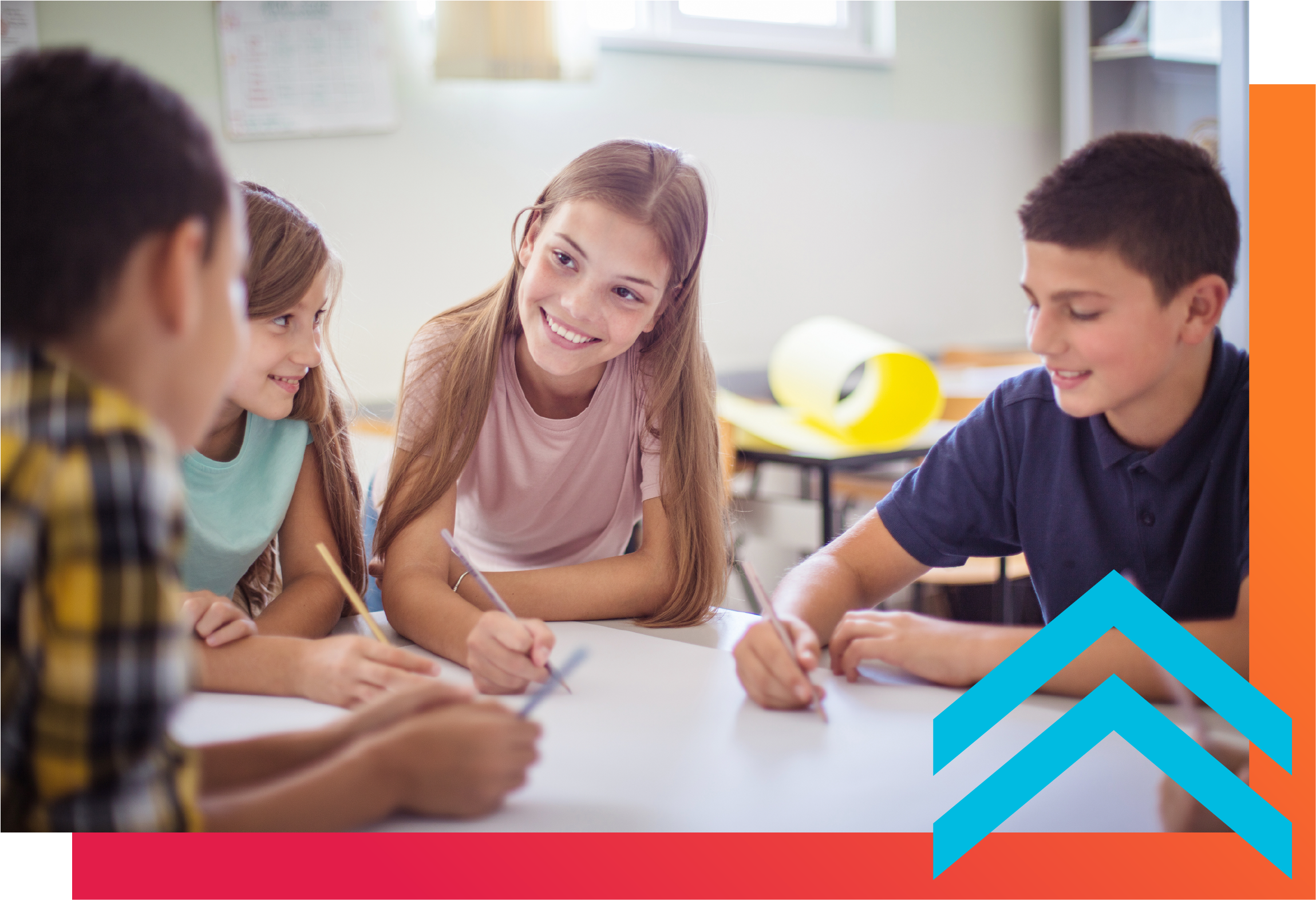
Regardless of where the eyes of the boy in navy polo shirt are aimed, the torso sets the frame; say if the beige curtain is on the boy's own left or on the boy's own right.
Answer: on the boy's own right

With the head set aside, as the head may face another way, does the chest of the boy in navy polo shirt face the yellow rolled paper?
no

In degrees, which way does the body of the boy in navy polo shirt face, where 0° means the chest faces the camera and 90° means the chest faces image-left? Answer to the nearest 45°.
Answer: approximately 45°

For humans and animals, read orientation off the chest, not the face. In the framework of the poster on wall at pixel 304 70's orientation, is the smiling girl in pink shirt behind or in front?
in front

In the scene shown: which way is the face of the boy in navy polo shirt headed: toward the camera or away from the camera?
toward the camera

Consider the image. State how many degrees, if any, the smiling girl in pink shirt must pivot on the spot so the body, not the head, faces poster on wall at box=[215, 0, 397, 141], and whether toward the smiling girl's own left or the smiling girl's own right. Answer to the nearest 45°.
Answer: approximately 180°

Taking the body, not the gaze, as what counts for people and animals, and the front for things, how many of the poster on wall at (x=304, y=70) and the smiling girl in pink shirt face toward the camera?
2

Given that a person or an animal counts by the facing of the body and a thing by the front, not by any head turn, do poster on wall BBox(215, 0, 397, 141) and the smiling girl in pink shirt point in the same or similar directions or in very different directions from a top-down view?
same or similar directions

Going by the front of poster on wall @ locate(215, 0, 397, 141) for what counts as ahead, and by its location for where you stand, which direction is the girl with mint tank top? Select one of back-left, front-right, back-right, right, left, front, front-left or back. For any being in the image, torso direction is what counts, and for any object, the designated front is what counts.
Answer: front

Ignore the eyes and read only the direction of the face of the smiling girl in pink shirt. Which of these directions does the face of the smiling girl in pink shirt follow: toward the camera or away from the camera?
toward the camera

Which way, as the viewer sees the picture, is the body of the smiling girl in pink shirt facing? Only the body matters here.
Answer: toward the camera

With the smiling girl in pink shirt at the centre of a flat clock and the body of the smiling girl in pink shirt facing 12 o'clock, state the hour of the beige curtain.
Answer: The beige curtain is roughly at 6 o'clock from the smiling girl in pink shirt.

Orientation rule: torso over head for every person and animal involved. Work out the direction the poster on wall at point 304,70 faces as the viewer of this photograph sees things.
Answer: facing the viewer
